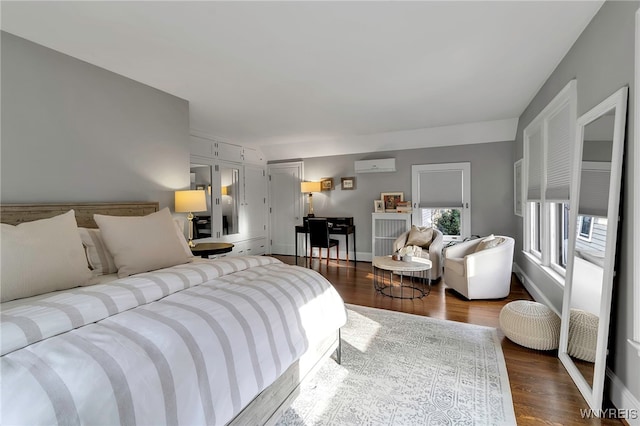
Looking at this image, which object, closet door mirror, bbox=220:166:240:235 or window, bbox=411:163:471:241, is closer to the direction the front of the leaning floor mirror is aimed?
the closet door mirror

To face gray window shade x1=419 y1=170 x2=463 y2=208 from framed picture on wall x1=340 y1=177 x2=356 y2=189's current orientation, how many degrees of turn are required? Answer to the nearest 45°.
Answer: approximately 90° to its left

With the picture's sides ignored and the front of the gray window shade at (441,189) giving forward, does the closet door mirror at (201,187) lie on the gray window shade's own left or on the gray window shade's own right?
on the gray window shade's own right

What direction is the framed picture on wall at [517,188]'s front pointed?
to the viewer's left

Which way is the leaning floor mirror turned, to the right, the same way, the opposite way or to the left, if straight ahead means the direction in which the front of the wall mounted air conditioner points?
to the right

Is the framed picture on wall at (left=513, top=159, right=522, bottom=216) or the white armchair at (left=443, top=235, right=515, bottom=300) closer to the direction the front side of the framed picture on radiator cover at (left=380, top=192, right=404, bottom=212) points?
the white armchair

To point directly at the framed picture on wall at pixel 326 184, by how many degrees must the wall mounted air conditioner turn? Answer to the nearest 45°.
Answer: approximately 90° to its right

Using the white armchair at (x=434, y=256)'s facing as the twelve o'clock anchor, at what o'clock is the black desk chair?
The black desk chair is roughly at 2 o'clock from the white armchair.

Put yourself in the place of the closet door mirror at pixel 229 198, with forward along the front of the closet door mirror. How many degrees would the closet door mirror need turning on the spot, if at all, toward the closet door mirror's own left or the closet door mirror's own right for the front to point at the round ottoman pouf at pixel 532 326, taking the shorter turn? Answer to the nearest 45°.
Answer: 0° — it already faces it

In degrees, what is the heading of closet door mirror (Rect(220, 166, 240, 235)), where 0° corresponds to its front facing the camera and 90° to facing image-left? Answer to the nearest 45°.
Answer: approximately 315°

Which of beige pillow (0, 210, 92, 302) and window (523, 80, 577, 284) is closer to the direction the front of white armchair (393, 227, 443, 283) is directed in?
the beige pillow

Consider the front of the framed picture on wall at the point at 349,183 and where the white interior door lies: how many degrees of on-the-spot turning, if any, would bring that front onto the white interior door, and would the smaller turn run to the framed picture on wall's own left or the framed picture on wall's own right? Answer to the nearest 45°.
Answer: approximately 90° to the framed picture on wall's own right
